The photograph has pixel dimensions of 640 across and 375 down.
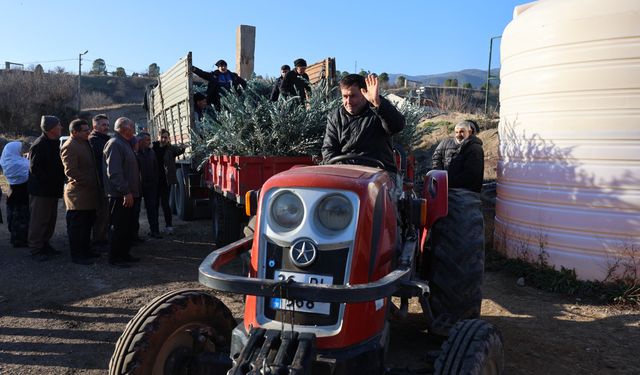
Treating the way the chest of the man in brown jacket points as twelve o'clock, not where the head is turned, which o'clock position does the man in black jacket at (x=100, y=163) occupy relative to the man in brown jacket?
The man in black jacket is roughly at 10 o'clock from the man in brown jacket.

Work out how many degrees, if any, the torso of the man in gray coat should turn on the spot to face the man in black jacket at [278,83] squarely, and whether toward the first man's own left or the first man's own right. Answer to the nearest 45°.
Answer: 0° — they already face them

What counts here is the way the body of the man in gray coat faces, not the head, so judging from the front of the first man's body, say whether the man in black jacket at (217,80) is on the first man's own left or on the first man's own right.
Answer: on the first man's own left

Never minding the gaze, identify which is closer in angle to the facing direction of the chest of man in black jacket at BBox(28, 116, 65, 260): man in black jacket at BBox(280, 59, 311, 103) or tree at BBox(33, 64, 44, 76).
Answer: the man in black jacket

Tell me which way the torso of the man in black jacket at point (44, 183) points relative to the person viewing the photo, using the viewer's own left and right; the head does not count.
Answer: facing to the right of the viewer

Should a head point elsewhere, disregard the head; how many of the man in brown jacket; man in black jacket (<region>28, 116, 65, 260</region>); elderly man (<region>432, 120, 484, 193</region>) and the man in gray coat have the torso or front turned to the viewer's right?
3

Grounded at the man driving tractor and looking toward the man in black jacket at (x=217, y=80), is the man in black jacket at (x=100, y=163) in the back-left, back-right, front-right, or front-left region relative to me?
front-left

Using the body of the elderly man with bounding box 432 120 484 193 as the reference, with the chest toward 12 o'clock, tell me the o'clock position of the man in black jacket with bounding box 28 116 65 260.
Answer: The man in black jacket is roughly at 1 o'clock from the elderly man.

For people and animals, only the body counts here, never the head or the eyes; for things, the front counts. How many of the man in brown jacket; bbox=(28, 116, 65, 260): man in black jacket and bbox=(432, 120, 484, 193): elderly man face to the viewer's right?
2

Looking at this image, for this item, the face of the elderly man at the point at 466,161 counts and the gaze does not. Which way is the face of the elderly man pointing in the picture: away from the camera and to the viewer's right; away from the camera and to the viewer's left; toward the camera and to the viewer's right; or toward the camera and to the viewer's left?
toward the camera and to the viewer's left

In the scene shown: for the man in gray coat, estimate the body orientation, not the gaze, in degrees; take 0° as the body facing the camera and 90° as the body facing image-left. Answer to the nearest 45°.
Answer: approximately 270°

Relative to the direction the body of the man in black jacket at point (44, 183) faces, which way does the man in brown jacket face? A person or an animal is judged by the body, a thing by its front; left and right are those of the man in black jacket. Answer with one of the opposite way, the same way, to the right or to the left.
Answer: the same way

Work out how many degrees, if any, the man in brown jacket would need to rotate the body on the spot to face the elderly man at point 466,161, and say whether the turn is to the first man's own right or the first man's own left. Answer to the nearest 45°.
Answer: approximately 45° to the first man's own right
